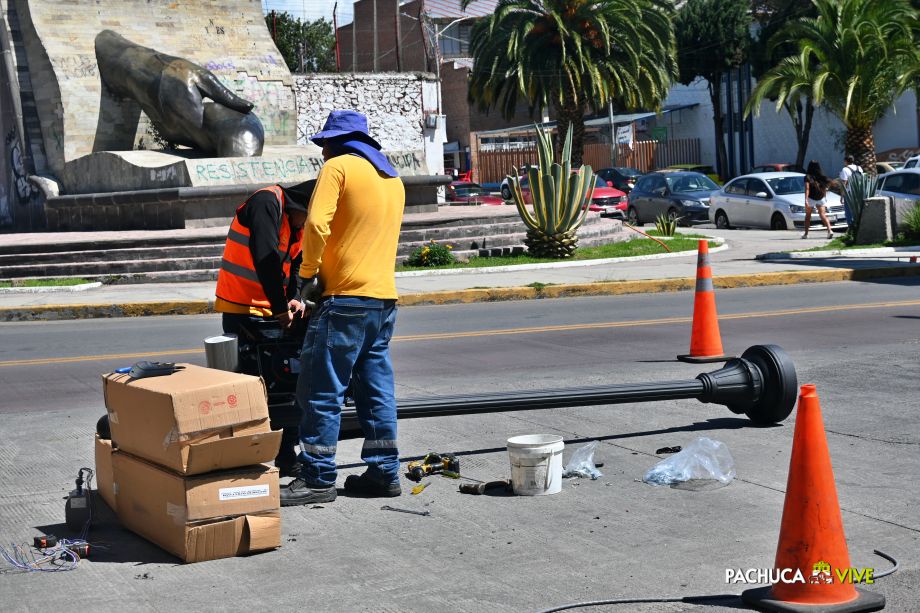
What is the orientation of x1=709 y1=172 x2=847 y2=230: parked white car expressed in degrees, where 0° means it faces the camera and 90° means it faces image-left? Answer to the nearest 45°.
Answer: approximately 315°

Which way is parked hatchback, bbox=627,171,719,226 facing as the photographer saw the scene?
facing the viewer and to the right of the viewer

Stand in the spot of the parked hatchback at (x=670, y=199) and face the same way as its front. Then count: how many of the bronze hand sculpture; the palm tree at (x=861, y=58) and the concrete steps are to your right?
2

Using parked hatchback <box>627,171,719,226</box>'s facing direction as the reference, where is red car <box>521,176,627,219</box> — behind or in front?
behind

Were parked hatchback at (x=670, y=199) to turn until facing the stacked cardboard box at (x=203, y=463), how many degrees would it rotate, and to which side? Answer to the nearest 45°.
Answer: approximately 45° to its right

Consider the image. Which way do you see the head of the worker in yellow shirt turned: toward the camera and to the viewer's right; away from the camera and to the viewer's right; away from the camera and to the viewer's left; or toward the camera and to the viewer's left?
away from the camera and to the viewer's left

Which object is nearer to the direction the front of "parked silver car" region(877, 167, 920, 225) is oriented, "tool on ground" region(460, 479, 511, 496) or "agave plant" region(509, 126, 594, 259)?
the tool on ground

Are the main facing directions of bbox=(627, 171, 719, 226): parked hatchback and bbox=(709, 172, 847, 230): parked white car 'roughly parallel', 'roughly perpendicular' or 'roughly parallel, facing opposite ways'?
roughly parallel

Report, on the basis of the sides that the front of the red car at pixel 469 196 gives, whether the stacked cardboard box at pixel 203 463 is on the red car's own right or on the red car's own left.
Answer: on the red car's own right

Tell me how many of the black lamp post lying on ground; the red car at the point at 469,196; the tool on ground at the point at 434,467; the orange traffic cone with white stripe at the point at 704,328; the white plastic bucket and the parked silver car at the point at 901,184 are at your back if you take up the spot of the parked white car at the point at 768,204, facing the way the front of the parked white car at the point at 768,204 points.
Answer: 1

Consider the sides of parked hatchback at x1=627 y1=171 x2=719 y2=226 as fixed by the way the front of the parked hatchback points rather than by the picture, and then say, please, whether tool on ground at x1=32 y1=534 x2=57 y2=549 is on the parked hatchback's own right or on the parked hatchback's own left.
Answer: on the parked hatchback's own right

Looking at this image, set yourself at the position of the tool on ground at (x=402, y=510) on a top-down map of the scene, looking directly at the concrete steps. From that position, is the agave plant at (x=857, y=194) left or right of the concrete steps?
right
